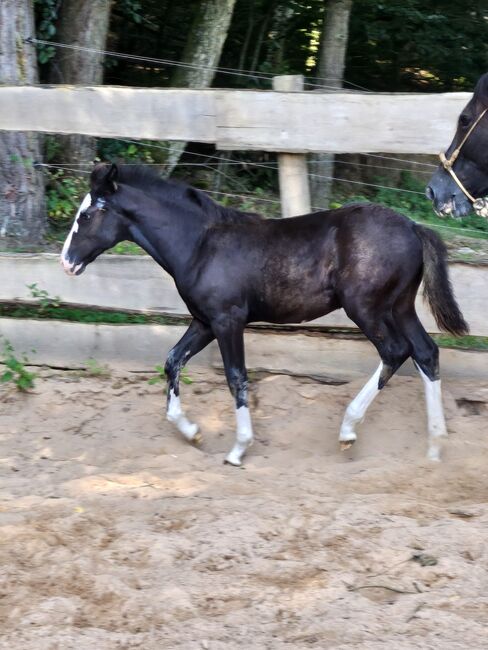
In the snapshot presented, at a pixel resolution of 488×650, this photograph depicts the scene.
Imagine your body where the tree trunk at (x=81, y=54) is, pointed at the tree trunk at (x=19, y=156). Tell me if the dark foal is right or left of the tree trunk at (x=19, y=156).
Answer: left

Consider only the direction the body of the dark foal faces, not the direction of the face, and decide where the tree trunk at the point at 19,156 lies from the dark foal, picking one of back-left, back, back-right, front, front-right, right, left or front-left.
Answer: front-right

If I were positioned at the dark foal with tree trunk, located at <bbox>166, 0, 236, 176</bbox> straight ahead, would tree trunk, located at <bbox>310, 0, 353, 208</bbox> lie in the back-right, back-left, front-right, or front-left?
front-right

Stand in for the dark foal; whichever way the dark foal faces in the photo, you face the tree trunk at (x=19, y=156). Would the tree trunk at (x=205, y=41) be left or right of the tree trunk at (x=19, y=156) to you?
right

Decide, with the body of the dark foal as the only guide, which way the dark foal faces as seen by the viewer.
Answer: to the viewer's left

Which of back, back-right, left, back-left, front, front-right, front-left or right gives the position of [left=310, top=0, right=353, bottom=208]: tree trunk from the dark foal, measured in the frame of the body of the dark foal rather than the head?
right

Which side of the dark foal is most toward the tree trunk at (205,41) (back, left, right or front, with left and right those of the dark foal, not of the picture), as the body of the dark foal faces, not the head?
right

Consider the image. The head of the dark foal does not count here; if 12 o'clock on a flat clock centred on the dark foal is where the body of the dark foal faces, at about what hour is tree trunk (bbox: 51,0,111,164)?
The tree trunk is roughly at 2 o'clock from the dark foal.
